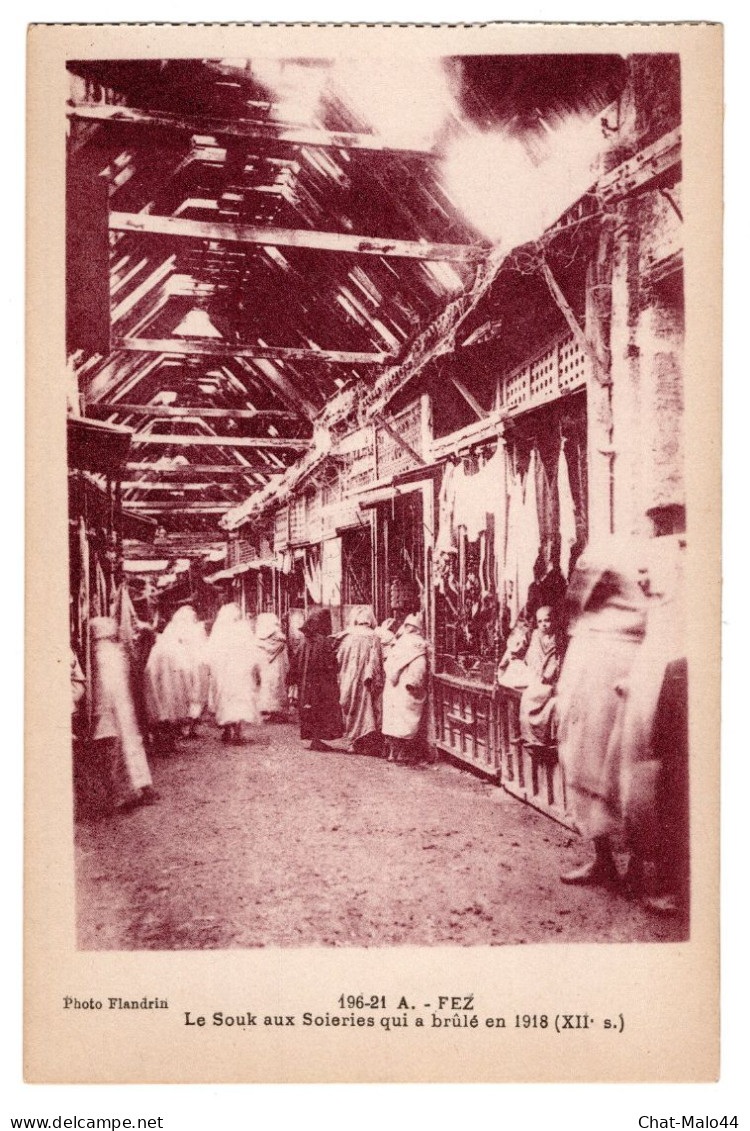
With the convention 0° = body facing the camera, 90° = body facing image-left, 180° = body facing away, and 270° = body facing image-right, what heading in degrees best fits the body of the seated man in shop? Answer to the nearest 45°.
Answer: approximately 45°
